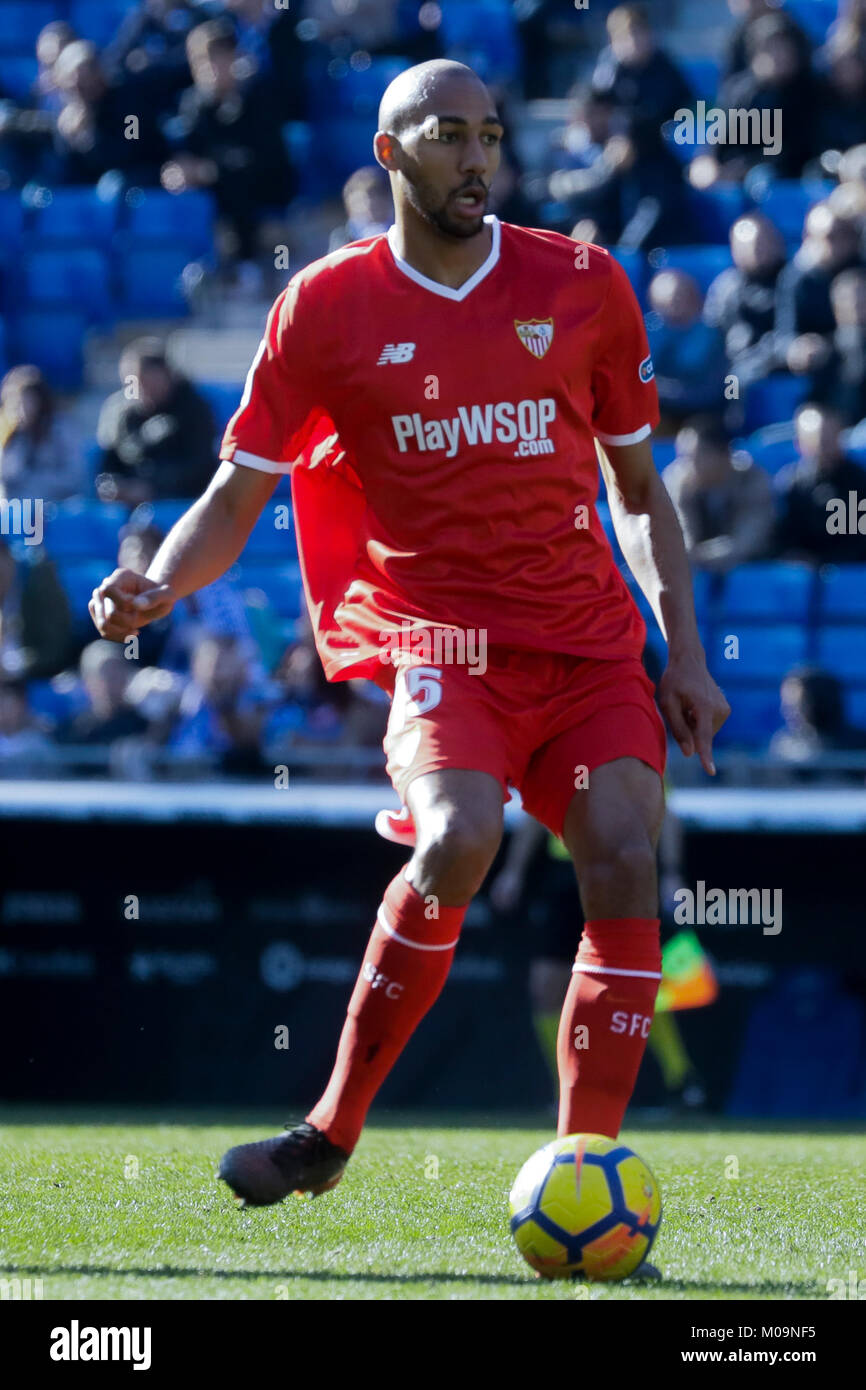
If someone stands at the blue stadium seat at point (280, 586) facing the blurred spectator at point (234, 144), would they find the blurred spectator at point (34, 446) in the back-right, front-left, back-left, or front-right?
front-left

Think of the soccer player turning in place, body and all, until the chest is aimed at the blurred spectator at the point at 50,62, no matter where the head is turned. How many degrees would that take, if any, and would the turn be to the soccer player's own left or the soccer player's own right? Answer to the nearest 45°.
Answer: approximately 180°

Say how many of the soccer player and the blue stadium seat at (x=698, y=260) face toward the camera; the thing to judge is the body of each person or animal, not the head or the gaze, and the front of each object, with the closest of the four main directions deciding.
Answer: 2

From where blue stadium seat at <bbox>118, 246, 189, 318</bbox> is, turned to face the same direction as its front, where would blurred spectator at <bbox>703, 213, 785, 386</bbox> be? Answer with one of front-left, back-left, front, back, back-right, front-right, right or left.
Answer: front-left

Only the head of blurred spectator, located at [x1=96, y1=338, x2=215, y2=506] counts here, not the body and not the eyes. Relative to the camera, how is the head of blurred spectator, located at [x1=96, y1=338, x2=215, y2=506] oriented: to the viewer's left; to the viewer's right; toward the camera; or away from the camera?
toward the camera

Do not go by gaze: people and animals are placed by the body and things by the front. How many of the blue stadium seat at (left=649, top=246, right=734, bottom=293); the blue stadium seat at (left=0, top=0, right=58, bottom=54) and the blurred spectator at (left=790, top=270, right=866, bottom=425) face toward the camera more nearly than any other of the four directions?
3

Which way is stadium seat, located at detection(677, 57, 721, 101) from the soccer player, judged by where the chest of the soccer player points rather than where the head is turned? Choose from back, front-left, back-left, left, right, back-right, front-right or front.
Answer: back

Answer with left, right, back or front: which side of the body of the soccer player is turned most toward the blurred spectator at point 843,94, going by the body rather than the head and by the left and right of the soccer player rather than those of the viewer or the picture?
back

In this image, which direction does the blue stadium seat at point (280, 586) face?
toward the camera

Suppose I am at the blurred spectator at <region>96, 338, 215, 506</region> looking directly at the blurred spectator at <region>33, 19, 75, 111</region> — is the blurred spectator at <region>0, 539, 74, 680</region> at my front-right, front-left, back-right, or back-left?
back-left

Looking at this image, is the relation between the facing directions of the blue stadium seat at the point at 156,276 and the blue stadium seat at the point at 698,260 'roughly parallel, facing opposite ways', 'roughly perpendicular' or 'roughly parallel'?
roughly parallel

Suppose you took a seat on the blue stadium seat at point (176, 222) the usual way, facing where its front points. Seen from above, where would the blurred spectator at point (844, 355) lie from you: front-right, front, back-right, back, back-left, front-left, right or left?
front-left

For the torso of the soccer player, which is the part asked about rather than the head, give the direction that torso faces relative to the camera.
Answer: toward the camera

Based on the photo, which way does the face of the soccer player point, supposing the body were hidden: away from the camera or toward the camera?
toward the camera

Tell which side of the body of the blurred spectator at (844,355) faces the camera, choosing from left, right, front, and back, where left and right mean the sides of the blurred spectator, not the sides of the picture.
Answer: front

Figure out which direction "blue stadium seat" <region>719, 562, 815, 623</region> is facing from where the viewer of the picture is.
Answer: facing the viewer

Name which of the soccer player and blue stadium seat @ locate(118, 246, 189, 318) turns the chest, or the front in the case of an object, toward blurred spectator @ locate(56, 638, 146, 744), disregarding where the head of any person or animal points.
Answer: the blue stadium seat
